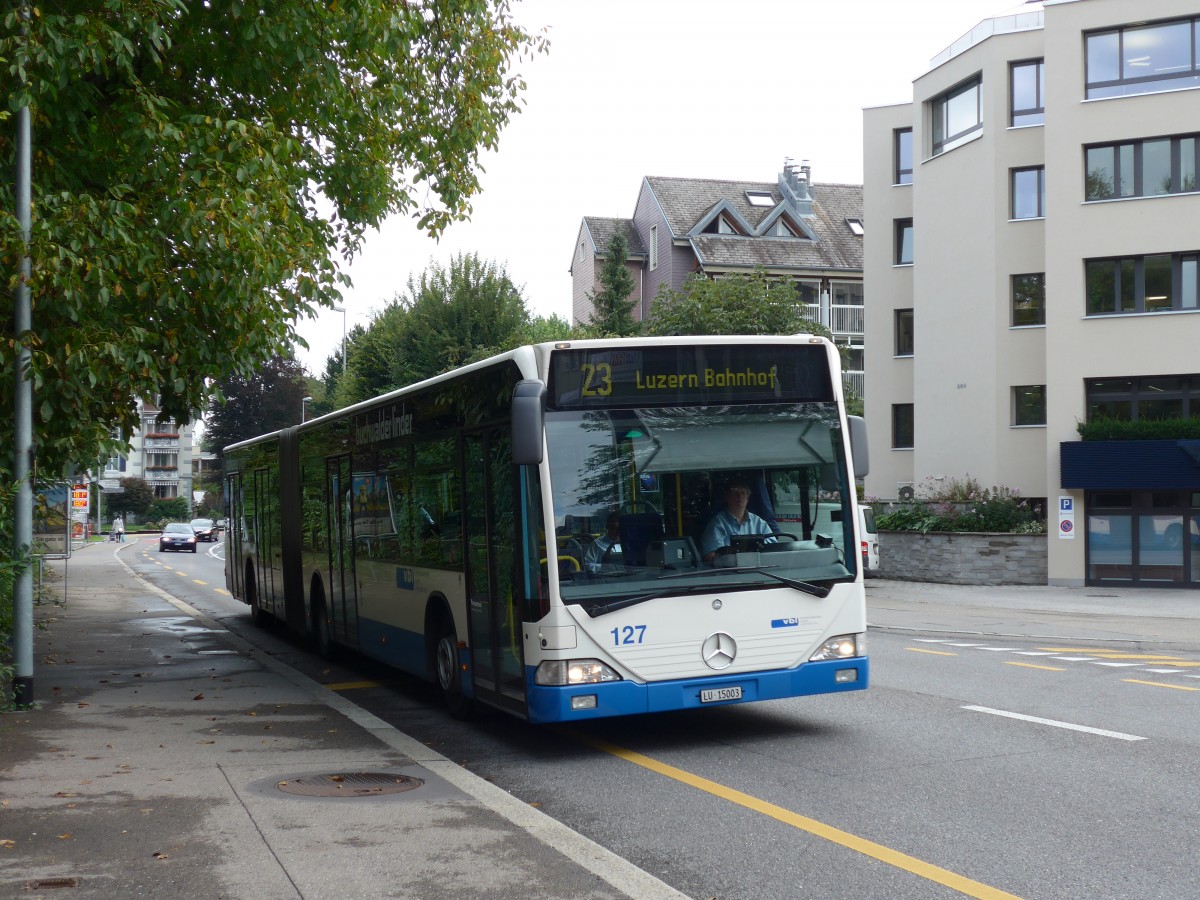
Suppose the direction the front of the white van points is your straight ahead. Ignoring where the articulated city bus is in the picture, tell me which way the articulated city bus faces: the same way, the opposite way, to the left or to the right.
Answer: the opposite way

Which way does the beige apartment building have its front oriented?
toward the camera

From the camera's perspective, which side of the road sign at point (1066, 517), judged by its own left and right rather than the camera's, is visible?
front

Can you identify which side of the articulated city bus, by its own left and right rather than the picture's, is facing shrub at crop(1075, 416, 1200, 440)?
left

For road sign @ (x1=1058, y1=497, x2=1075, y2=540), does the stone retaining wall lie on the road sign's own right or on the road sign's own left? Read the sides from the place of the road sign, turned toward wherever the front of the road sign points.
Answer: on the road sign's own right

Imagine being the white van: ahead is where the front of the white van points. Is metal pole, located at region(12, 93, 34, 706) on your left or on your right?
on your left

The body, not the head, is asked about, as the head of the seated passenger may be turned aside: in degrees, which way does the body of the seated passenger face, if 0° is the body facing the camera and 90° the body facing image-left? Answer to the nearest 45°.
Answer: approximately 315°

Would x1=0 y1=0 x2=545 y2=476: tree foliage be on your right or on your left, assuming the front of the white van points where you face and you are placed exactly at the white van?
on your left

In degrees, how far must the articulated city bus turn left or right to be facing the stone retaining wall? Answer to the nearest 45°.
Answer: approximately 135° to its left

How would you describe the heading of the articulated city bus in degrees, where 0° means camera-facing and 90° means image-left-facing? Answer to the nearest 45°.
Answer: approximately 315°
